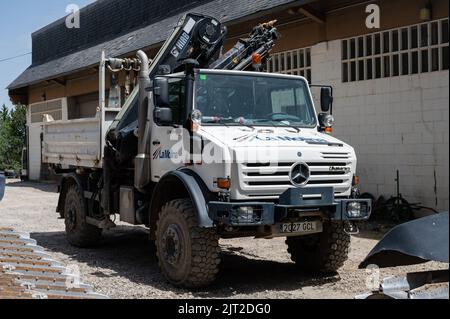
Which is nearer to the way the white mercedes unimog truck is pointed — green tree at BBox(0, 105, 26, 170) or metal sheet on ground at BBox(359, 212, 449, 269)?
the metal sheet on ground

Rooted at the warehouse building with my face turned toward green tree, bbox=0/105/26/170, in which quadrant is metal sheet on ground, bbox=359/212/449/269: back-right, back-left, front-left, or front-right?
back-left

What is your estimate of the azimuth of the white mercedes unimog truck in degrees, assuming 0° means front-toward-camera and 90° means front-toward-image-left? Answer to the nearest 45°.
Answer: approximately 315°

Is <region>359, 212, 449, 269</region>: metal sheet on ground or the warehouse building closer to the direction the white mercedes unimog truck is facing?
the metal sheet on ground

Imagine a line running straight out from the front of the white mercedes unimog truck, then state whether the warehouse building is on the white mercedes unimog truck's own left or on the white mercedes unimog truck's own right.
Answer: on the white mercedes unimog truck's own left

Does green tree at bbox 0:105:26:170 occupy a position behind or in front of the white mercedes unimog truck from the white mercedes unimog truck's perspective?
behind

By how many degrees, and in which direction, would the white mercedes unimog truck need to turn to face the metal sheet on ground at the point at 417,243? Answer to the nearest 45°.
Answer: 0° — it already faces it
